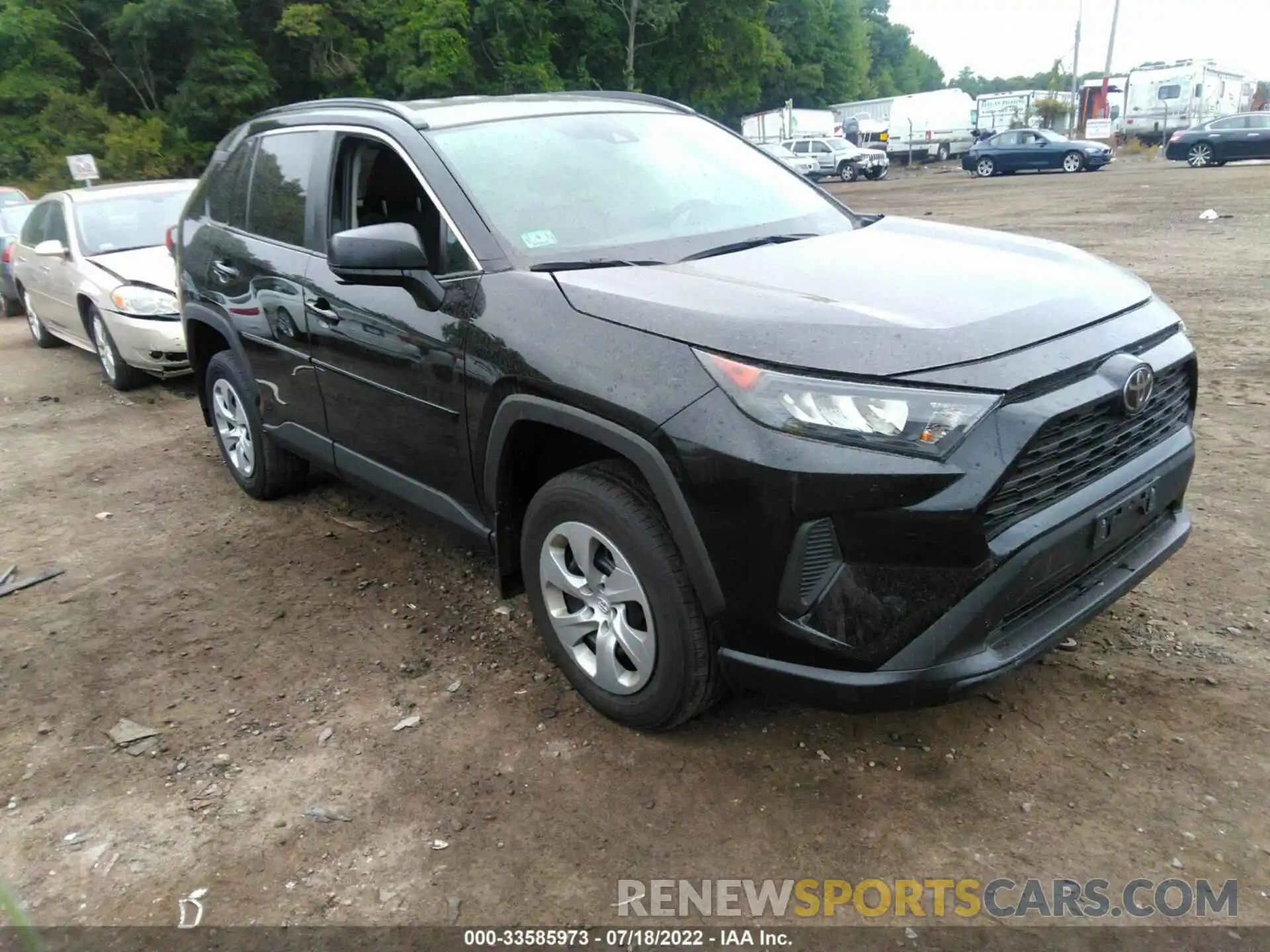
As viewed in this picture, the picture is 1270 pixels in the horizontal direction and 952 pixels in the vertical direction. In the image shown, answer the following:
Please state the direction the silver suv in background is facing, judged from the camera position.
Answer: facing the viewer and to the right of the viewer

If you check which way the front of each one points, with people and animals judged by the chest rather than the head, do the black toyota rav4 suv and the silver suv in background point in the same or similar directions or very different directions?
same or similar directions

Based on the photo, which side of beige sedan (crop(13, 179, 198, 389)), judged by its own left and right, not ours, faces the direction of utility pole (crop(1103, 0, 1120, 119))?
left

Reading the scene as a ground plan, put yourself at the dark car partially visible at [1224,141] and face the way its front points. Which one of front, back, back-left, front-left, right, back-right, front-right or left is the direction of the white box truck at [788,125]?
back-left

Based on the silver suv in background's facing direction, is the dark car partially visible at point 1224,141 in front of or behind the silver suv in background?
in front

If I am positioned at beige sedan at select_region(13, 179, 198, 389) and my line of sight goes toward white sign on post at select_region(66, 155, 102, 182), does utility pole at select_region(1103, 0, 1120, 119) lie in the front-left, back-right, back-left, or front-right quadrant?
front-right

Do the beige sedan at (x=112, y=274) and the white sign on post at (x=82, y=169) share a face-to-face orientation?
no

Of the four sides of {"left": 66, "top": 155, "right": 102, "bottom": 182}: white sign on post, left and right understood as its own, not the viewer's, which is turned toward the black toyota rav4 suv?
front

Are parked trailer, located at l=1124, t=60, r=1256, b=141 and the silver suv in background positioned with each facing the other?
no

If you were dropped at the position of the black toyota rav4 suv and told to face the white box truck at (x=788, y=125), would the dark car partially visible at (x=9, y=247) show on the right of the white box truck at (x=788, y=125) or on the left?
left

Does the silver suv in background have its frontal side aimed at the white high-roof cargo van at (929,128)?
no

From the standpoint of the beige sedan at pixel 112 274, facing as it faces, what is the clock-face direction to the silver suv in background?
The silver suv in background is roughly at 9 o'clock from the beige sedan.

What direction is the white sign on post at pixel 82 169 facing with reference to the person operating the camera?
facing the viewer

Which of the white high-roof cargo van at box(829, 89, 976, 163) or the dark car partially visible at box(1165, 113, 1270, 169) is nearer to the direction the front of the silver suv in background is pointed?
the dark car partially visible
